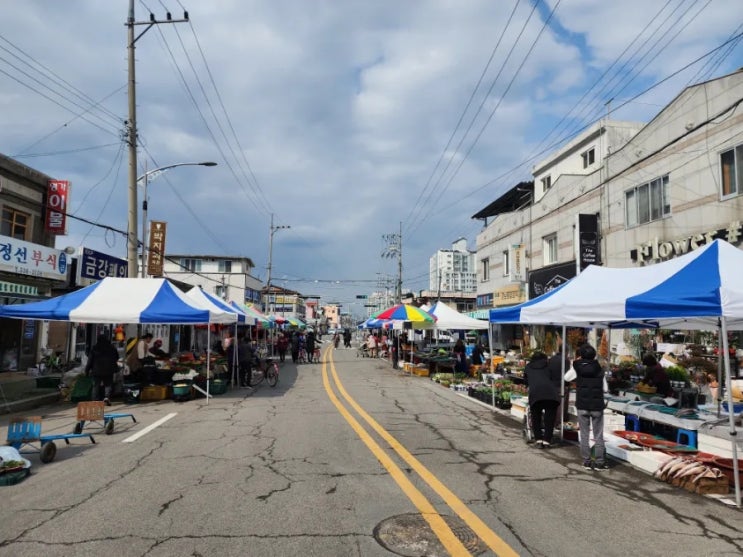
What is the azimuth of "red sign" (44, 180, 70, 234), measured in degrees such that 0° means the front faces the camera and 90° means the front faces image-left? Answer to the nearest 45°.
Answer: approximately 0°

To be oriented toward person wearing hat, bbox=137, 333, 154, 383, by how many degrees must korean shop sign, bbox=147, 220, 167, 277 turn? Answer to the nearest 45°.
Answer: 0° — it already faces them

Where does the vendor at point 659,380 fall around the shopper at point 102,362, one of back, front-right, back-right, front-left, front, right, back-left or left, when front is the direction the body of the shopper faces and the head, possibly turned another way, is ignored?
back-right

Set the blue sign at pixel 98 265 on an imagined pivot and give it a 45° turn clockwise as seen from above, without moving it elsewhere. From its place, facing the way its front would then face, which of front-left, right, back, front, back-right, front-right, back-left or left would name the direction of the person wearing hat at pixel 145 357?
front

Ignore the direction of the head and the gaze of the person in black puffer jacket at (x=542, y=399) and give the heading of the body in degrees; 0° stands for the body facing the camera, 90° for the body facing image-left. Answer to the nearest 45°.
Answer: approximately 180°

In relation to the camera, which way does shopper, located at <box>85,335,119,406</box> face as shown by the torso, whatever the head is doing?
away from the camera

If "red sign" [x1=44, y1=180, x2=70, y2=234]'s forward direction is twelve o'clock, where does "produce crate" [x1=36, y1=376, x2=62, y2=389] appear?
The produce crate is roughly at 12 o'clock from the red sign.

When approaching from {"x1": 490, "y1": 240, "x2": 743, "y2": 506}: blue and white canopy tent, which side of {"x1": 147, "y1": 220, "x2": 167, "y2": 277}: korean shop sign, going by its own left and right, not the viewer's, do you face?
front

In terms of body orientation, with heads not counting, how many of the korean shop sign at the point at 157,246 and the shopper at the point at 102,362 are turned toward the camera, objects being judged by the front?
1

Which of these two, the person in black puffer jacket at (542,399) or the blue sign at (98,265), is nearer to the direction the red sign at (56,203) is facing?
the person in black puffer jacket

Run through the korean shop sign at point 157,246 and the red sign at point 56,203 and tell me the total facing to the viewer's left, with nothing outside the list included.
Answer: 0

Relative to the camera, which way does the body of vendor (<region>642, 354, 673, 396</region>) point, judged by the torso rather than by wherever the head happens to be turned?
to the viewer's left
